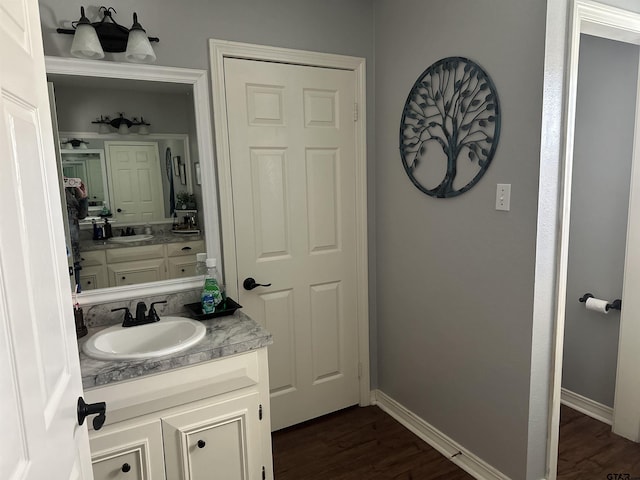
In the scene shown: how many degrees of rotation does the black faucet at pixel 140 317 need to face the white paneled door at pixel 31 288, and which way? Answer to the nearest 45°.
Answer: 0° — it already faces it

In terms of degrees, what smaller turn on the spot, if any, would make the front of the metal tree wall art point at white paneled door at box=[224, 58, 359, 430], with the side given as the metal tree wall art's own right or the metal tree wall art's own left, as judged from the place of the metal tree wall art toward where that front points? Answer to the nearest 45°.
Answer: approximately 45° to the metal tree wall art's own right

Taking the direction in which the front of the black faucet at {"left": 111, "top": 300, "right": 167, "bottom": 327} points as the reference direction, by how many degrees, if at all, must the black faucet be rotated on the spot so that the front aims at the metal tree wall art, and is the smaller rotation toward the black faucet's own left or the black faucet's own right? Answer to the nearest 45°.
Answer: approximately 90° to the black faucet's own left

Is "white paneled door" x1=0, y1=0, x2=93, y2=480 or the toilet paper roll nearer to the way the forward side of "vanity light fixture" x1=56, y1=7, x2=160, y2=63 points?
the white paneled door

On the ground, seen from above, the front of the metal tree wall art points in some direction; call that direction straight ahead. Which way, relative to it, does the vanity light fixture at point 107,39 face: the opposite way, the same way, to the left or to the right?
to the left

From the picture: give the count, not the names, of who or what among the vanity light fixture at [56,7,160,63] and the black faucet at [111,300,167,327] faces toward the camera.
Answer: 2

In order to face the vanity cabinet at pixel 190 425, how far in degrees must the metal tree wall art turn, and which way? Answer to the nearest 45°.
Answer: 0° — it already faces it

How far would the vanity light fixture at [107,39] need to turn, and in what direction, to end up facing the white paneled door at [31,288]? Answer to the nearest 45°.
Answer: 0° — it already faces it

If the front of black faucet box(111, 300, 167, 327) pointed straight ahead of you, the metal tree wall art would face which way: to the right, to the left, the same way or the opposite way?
to the right

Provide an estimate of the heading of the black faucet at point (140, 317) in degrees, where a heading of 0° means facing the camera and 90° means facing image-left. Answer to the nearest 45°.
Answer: approximately 0°

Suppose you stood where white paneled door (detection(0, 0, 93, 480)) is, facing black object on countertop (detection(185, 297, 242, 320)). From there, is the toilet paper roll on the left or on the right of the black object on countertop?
right

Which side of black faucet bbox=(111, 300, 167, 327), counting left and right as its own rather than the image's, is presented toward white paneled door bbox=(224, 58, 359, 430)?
left
